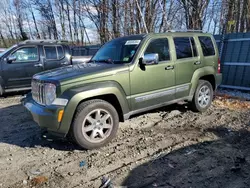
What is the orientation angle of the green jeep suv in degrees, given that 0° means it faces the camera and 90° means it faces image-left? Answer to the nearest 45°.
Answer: approximately 45°

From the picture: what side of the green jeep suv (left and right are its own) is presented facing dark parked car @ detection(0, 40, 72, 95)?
right

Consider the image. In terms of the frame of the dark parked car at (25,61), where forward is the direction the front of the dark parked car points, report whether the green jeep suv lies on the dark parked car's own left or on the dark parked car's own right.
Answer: on the dark parked car's own left

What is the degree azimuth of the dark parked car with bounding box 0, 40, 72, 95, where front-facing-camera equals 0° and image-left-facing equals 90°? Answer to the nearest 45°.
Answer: approximately 90°
